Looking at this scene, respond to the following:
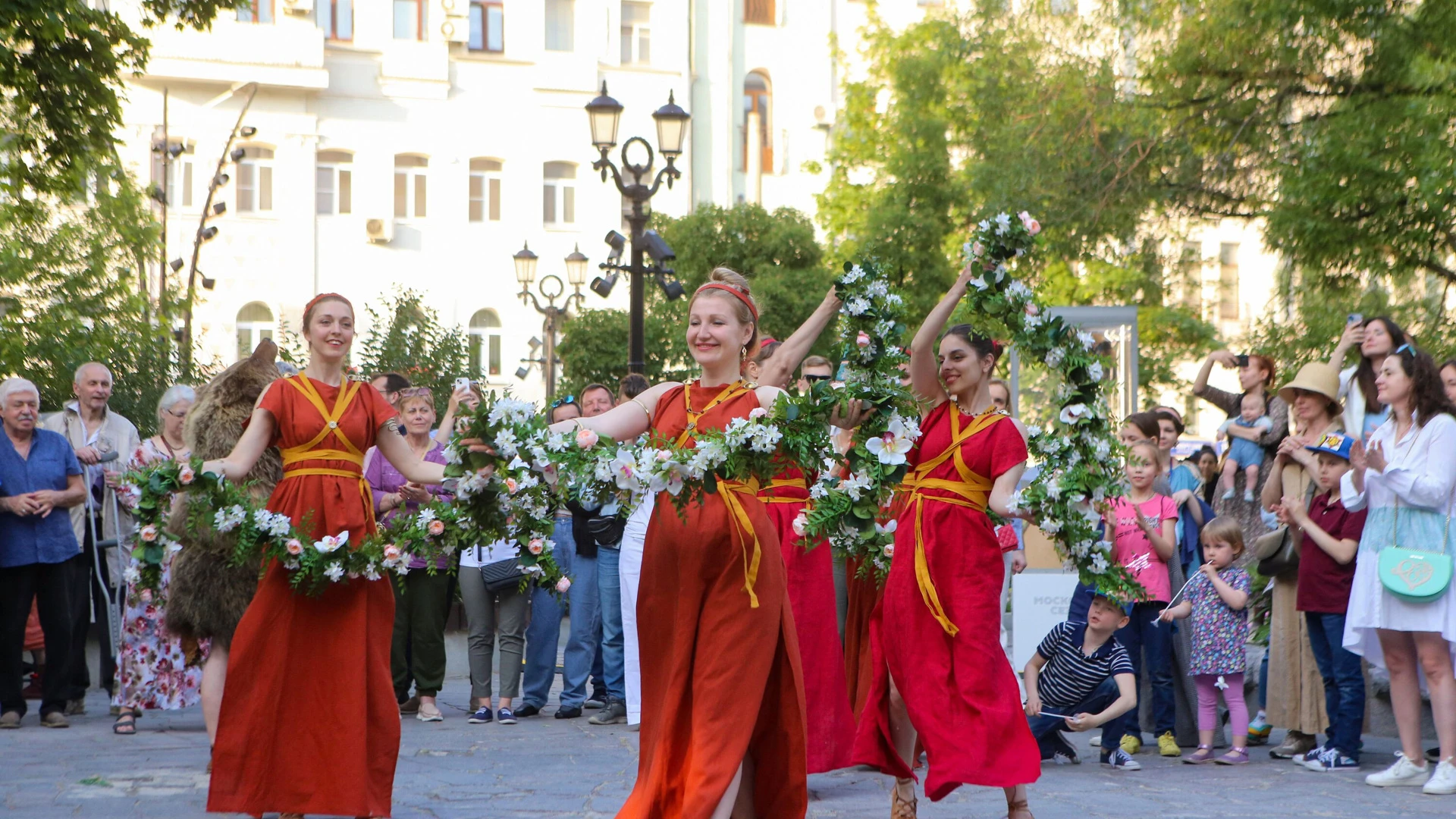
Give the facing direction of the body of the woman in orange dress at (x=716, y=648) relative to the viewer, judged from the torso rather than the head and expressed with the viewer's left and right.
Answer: facing the viewer and to the left of the viewer

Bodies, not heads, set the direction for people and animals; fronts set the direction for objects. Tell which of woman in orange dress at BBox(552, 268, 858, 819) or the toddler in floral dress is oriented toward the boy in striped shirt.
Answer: the toddler in floral dress

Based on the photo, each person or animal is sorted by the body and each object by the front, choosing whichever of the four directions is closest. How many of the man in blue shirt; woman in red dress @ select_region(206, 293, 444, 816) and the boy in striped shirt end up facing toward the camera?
3

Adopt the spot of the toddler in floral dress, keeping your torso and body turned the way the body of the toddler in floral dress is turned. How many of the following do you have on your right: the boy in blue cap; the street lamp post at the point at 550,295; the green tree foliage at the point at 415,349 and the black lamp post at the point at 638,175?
3

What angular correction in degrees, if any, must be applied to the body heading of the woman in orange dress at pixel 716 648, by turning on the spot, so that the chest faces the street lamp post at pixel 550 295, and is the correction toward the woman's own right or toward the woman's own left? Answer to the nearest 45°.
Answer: approximately 135° to the woman's own right

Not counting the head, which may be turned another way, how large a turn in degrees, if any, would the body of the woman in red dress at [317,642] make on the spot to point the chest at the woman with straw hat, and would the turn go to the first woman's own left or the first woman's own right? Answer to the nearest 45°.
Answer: approximately 90° to the first woman's own left

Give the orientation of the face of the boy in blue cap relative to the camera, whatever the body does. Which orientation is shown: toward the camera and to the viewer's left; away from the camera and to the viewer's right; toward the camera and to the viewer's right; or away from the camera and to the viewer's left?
toward the camera and to the viewer's left

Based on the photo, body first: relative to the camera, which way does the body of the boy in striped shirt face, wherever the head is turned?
toward the camera

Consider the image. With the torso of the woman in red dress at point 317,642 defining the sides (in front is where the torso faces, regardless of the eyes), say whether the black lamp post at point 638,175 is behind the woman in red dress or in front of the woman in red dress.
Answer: behind

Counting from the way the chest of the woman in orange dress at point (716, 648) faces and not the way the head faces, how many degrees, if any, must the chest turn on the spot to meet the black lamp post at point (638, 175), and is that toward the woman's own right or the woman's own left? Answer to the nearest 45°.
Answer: approximately 135° to the woman's own right

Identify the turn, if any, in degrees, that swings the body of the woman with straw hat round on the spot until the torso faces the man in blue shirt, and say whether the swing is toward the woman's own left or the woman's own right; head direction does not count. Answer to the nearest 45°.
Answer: approximately 45° to the woman's own right

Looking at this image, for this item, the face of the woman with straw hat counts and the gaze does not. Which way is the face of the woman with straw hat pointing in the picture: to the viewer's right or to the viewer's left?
to the viewer's left

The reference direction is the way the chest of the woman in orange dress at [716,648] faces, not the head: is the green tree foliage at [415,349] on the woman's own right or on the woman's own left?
on the woman's own right

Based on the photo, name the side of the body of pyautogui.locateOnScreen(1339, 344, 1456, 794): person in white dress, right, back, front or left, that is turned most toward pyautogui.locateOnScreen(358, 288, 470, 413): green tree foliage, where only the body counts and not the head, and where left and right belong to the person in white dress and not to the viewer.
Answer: right

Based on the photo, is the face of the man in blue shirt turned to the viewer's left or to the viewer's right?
to the viewer's right

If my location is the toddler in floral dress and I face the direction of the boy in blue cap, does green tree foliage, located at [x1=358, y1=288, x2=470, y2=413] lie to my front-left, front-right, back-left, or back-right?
back-left

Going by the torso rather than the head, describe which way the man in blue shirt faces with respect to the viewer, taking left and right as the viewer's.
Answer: facing the viewer

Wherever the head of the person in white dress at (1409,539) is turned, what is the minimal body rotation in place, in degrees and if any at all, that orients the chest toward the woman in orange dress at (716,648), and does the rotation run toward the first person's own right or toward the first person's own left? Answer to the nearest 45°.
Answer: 0° — they already face them

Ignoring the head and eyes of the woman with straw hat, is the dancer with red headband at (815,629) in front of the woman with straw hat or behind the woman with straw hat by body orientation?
in front

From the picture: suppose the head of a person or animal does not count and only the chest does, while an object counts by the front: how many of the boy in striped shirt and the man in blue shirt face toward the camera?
2
